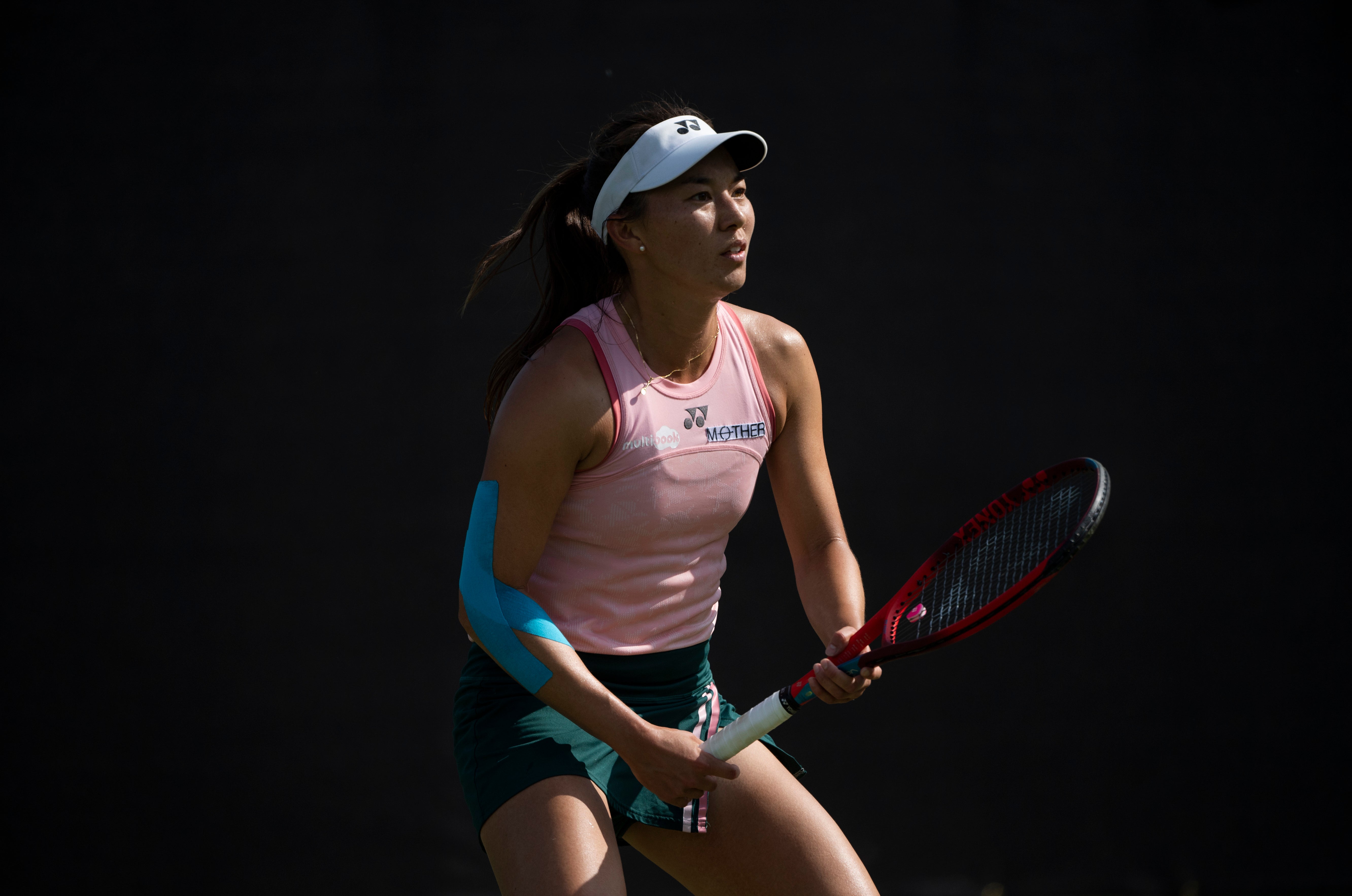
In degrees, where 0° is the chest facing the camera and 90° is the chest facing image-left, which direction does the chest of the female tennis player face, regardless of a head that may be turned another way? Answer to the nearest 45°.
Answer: approximately 315°
